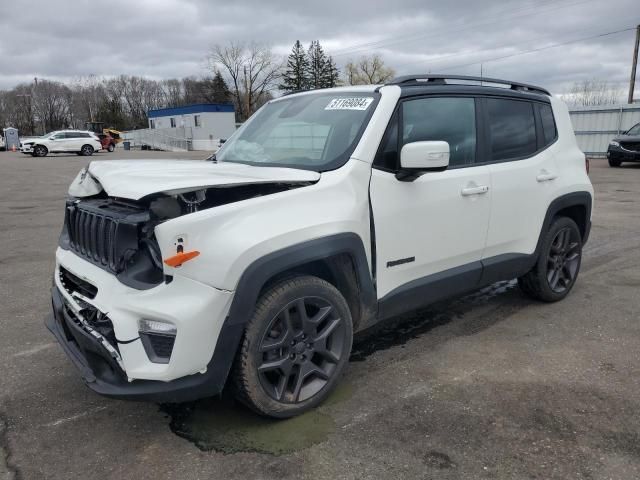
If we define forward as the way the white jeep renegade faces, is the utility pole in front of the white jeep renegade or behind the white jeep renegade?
behind

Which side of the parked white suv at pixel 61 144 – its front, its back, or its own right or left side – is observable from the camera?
left

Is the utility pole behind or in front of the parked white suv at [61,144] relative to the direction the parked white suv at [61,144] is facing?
behind

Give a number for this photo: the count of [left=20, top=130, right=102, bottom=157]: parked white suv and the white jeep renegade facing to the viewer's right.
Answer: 0

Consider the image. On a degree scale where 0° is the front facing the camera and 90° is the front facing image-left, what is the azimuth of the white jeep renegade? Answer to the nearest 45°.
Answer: approximately 45°

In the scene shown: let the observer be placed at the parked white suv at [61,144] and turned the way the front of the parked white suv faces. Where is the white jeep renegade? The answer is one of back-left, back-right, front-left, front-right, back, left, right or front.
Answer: left

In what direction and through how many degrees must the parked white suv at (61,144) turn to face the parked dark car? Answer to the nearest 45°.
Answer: approximately 135° to its left

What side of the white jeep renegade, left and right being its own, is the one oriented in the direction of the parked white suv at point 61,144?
right
